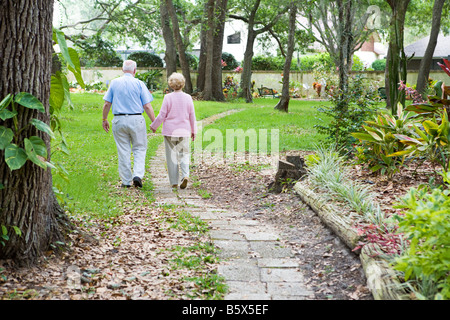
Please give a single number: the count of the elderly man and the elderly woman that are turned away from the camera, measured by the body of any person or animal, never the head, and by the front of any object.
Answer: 2

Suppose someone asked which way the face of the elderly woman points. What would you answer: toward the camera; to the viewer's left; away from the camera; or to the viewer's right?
away from the camera

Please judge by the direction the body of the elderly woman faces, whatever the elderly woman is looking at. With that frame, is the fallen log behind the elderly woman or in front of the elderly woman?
behind

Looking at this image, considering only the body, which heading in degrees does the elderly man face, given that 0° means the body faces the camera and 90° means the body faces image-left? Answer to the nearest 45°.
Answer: approximately 180°

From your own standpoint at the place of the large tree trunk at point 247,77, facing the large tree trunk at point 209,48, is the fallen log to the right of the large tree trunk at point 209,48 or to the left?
left

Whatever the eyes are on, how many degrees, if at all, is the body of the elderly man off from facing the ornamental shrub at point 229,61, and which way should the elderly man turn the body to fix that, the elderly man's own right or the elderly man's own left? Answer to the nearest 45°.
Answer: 0° — they already face it

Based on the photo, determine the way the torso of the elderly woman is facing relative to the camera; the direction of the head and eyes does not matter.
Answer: away from the camera

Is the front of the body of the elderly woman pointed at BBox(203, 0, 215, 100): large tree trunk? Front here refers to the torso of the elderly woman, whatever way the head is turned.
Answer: yes

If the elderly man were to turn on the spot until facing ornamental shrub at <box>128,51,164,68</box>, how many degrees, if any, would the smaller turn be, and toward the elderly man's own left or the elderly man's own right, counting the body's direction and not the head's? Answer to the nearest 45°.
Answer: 0° — they already face it

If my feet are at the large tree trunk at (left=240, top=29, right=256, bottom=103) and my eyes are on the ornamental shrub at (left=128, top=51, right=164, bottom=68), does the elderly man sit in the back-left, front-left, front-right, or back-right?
back-left
